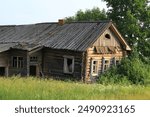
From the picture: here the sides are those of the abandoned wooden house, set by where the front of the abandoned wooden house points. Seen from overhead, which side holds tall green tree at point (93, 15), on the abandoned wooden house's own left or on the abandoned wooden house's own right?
on the abandoned wooden house's own left

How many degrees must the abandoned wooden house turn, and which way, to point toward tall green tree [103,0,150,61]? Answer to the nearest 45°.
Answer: approximately 90° to its left

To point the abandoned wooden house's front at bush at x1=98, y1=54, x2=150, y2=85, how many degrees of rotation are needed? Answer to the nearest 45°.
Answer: approximately 45° to its left

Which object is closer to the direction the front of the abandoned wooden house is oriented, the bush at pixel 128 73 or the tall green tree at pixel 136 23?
the bush

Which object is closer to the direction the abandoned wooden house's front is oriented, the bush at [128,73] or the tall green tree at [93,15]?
the bush

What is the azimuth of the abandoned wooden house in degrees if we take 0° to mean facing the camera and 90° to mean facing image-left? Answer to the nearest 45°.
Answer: approximately 315°
